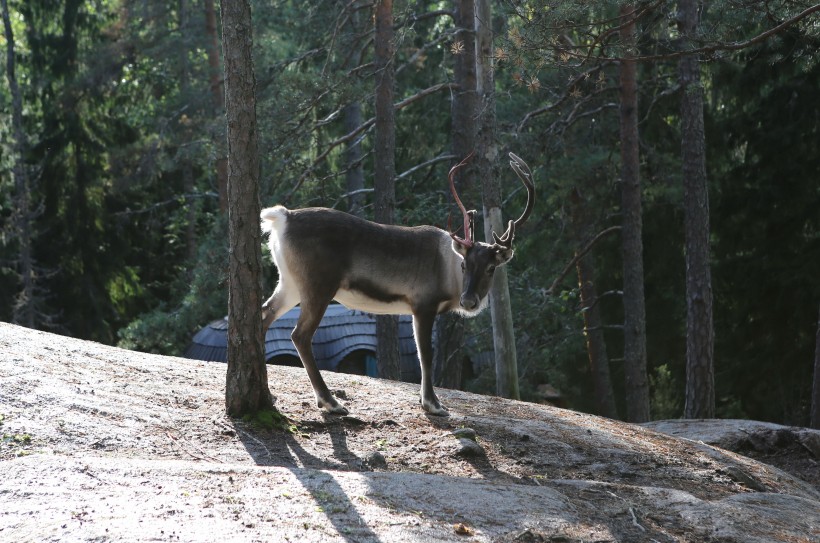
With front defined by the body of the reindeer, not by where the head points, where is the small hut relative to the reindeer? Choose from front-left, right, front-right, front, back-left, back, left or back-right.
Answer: left

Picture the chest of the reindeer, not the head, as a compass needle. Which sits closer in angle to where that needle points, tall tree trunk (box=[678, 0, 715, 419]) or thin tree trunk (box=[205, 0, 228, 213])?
the tall tree trunk

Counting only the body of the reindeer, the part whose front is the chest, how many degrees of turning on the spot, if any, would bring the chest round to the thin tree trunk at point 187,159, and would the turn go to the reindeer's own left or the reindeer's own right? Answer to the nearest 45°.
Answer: approximately 90° to the reindeer's own left

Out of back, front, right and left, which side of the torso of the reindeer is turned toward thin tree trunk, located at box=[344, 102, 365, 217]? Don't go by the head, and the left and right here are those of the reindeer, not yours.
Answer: left

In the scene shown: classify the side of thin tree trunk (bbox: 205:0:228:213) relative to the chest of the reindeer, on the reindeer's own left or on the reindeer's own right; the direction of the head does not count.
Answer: on the reindeer's own left

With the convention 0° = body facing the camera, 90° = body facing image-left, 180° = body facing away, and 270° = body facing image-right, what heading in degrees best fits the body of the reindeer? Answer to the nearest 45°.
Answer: approximately 270°

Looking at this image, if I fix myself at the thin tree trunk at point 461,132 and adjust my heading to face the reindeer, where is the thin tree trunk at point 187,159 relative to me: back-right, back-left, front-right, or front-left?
back-right

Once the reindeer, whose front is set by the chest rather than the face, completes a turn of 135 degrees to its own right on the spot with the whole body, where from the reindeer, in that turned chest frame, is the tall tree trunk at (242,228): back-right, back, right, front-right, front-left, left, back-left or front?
front

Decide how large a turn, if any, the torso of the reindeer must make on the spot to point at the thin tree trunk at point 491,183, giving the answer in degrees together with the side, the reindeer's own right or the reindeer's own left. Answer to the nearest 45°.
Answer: approximately 45° to the reindeer's own left

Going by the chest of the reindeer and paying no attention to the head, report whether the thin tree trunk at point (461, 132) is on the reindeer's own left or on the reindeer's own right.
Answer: on the reindeer's own left

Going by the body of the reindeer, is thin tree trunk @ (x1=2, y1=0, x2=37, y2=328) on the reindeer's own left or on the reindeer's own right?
on the reindeer's own left

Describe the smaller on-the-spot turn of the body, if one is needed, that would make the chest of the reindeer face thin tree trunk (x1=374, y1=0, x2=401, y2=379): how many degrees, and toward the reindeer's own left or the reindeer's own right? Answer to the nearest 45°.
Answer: approximately 90° to the reindeer's own left
